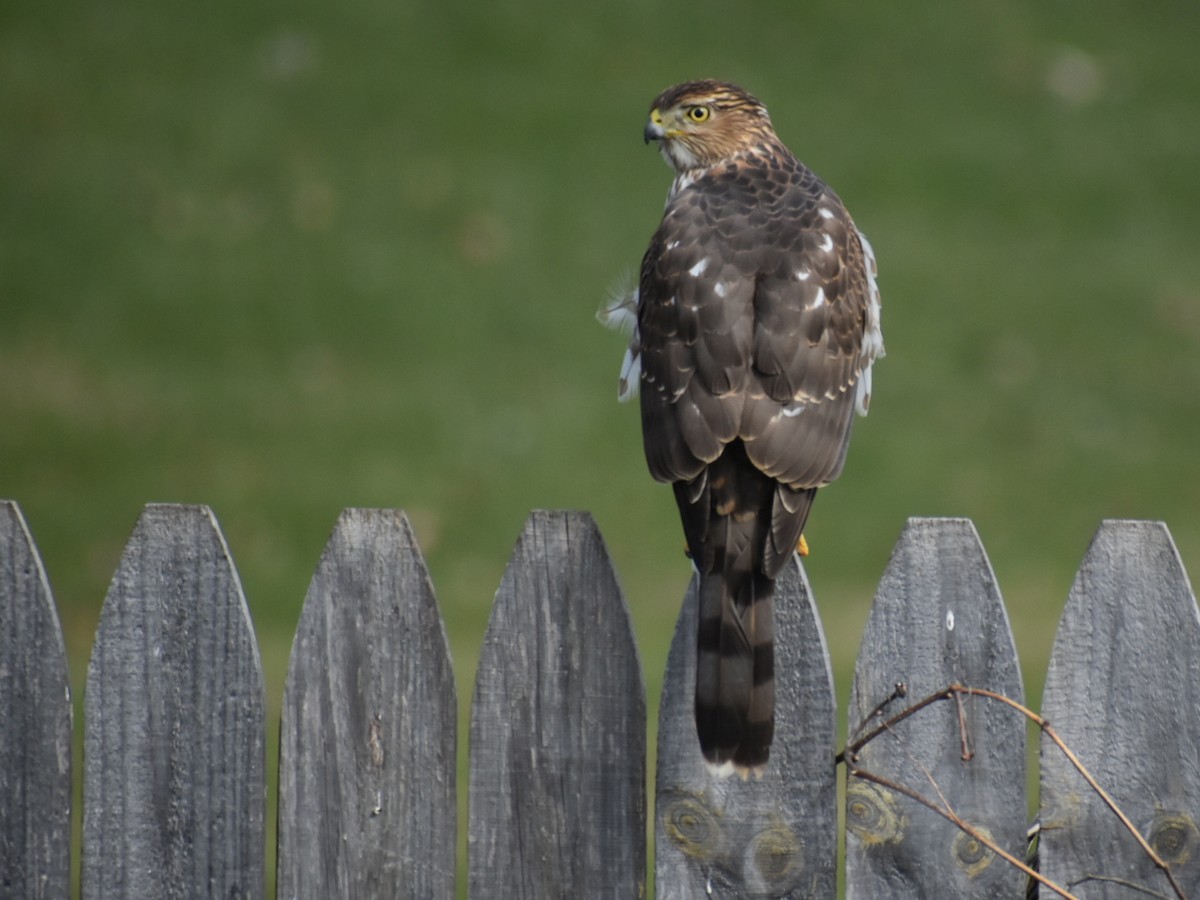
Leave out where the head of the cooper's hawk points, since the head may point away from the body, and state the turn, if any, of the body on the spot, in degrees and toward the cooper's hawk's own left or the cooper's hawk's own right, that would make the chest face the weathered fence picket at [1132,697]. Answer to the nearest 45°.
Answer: approximately 135° to the cooper's hawk's own right

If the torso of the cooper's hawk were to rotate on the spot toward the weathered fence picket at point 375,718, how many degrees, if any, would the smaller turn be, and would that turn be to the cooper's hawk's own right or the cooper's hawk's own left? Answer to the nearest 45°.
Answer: approximately 135° to the cooper's hawk's own left

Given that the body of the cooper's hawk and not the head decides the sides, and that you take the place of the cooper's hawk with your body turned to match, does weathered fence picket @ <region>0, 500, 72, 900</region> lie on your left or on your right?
on your left

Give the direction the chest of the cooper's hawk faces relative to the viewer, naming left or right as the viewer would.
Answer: facing away from the viewer

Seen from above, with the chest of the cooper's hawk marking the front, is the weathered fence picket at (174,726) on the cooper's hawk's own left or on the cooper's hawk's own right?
on the cooper's hawk's own left
